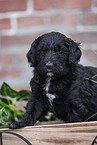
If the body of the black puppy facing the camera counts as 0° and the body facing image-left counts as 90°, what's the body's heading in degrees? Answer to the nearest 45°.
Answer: approximately 45°

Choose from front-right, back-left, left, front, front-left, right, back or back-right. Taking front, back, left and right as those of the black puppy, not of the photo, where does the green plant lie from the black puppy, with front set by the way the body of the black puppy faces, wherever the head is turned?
right
